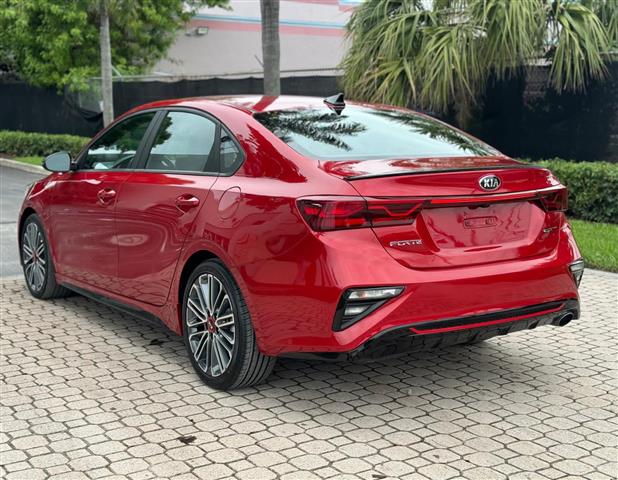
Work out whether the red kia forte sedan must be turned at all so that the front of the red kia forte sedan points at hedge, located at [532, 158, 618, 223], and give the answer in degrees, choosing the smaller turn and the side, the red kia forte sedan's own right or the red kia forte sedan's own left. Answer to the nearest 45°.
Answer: approximately 90° to the red kia forte sedan's own right

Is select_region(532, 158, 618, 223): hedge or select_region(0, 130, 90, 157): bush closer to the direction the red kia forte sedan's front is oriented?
the bush

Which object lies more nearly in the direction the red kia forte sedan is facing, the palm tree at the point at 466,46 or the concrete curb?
the concrete curb

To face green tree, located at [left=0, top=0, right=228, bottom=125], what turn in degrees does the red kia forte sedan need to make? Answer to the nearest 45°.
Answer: approximately 45° to its right

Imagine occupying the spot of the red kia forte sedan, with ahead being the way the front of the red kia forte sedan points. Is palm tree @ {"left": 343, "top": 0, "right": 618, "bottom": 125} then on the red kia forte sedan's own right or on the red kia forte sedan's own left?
on the red kia forte sedan's own right

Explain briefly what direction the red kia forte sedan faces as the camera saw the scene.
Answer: facing away from the viewer and to the left of the viewer

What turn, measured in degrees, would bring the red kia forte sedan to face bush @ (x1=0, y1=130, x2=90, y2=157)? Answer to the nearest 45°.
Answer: approximately 45° to its right

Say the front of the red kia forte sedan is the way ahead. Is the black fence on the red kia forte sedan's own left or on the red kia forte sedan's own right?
on the red kia forte sedan's own right
